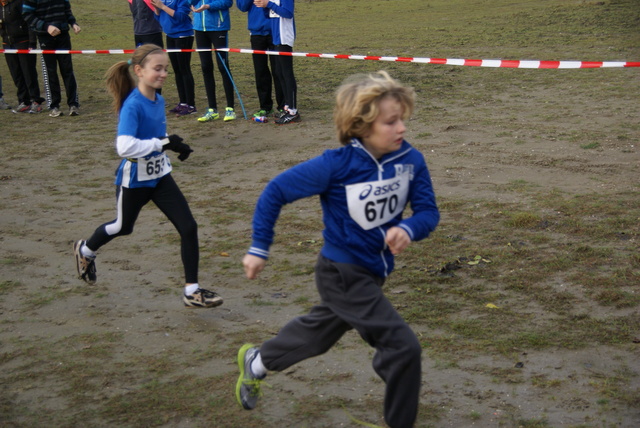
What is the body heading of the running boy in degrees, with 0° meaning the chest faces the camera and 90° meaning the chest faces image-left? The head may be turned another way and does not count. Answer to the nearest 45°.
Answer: approximately 315°

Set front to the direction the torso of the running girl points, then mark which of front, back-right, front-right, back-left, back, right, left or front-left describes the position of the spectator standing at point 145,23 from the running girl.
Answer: back-left

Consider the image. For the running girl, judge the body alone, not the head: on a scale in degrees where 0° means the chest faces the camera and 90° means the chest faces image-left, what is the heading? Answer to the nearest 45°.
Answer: approximately 315°

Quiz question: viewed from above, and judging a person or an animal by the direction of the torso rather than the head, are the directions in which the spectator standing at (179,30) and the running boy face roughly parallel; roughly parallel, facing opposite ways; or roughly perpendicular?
roughly perpendicular

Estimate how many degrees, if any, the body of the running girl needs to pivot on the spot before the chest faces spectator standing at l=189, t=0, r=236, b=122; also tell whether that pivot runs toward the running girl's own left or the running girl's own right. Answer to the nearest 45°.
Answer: approximately 135° to the running girl's own left

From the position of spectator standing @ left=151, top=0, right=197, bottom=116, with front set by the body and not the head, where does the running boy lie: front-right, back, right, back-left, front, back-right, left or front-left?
front-left

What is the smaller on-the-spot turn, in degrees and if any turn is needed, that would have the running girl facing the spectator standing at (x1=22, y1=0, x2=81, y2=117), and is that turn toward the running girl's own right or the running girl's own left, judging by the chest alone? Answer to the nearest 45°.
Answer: approximately 135° to the running girl's own left

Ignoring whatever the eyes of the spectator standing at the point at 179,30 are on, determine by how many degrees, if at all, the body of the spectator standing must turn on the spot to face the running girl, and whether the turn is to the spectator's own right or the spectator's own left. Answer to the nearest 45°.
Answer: approximately 45° to the spectator's own left

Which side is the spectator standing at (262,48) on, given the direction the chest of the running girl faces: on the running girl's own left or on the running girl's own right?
on the running girl's own left

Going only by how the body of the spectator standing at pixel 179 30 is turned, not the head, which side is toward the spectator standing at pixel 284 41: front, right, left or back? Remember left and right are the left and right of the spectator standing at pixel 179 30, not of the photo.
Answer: left

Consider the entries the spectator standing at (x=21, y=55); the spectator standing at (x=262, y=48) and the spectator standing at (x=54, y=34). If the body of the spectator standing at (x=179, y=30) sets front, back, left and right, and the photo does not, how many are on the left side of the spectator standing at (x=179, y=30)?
1
